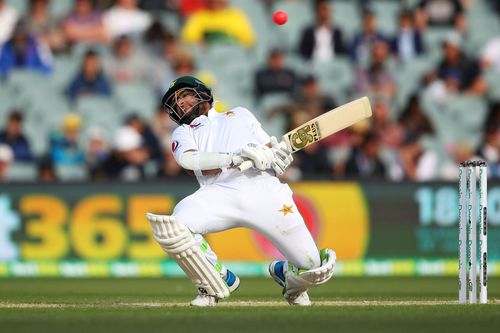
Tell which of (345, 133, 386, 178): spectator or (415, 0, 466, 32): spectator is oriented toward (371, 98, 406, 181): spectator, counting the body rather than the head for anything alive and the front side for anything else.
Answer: (415, 0, 466, 32): spectator

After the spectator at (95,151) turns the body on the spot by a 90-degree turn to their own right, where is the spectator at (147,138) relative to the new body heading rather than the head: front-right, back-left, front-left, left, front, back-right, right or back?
back

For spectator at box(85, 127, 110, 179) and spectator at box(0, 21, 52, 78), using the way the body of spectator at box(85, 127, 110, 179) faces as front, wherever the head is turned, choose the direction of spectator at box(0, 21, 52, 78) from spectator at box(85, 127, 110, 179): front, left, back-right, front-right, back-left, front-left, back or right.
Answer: back-right

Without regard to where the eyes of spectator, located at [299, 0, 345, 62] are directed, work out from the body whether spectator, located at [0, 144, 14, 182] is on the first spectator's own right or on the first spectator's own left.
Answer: on the first spectator's own right
